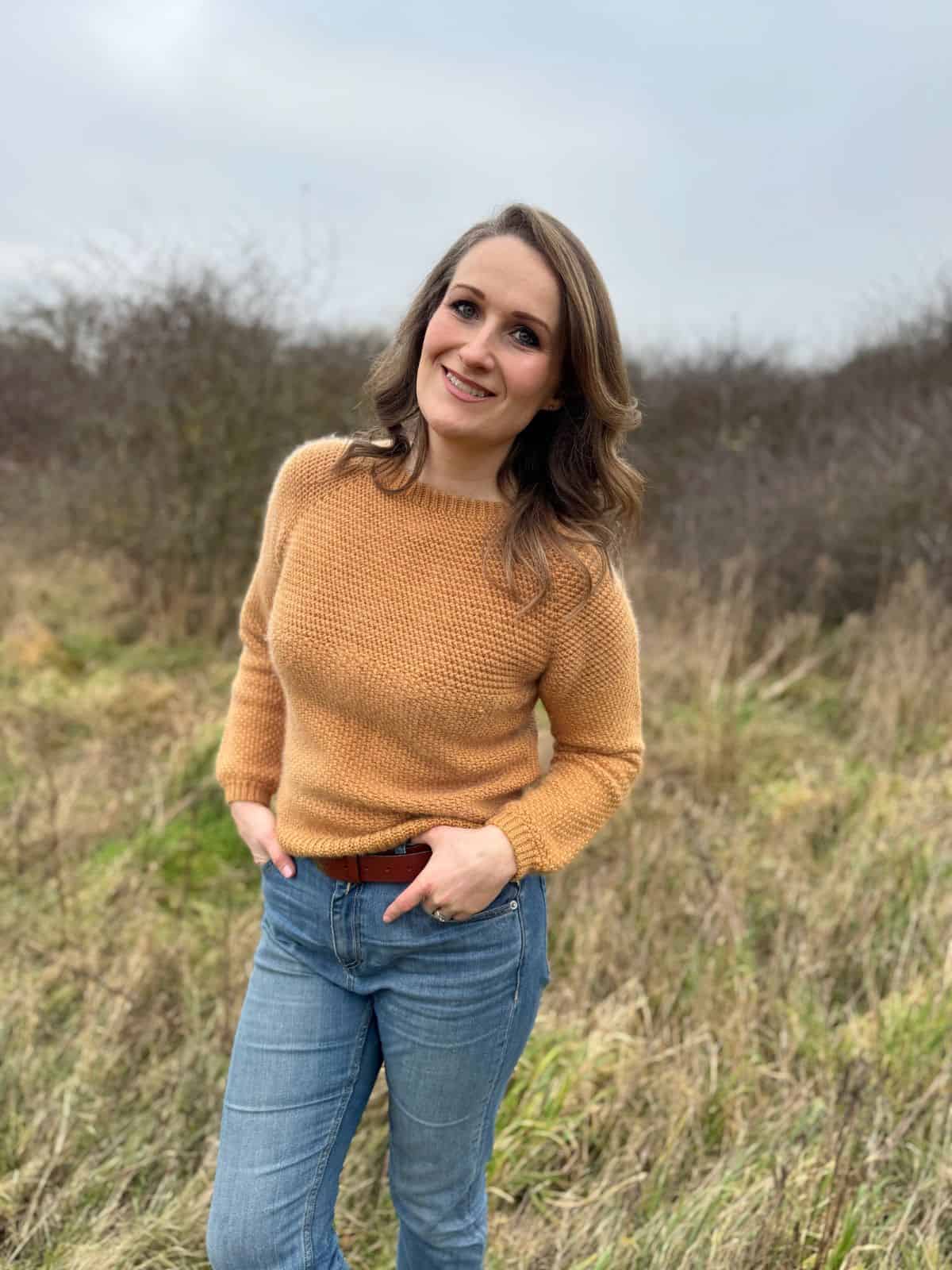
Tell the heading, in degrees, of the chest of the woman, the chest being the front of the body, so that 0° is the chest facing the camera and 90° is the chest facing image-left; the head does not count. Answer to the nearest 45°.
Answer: approximately 45°
